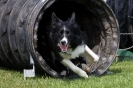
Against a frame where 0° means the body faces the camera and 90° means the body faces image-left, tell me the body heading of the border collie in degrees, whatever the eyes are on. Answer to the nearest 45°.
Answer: approximately 0°
